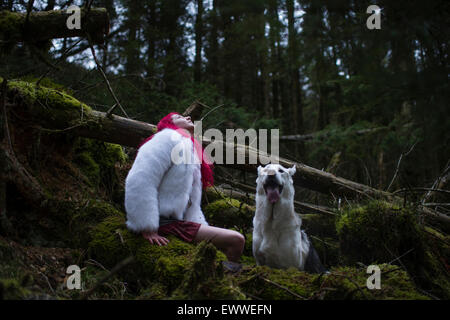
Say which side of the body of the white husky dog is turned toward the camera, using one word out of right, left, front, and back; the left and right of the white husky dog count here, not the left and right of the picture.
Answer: front

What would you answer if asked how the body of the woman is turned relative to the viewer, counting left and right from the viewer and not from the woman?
facing to the right of the viewer

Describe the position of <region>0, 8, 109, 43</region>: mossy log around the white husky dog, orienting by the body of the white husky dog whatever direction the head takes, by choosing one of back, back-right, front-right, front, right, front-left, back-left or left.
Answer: right

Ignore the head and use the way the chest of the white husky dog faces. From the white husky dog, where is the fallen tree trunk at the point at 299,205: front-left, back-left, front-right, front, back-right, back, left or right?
back

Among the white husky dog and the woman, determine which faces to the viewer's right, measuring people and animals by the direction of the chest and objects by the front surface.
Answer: the woman

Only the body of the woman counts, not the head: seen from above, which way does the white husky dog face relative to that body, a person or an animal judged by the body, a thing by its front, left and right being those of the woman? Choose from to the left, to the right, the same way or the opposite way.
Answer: to the right

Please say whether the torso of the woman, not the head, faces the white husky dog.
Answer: yes

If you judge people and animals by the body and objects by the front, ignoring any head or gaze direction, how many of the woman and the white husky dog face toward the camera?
1
